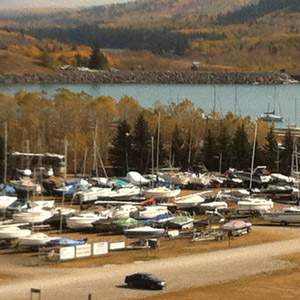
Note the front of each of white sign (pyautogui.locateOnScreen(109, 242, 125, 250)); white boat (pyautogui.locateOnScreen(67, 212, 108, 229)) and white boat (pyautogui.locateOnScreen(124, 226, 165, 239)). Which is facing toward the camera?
the white sign

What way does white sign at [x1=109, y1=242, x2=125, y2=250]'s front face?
toward the camera

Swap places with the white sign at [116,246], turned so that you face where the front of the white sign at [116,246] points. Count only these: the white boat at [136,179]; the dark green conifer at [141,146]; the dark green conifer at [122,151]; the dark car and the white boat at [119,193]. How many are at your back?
4

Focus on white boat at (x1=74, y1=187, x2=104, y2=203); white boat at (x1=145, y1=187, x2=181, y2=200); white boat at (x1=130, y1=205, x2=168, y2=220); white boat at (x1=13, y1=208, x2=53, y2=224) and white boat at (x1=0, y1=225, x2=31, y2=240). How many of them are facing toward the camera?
0

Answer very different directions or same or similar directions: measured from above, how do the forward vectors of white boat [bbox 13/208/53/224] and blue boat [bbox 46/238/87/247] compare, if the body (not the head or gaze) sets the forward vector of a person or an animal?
same or similar directions

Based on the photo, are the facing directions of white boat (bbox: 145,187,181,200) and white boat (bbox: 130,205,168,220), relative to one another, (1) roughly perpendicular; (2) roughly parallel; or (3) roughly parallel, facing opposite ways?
roughly parallel

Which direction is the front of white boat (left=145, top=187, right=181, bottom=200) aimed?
to the viewer's right
